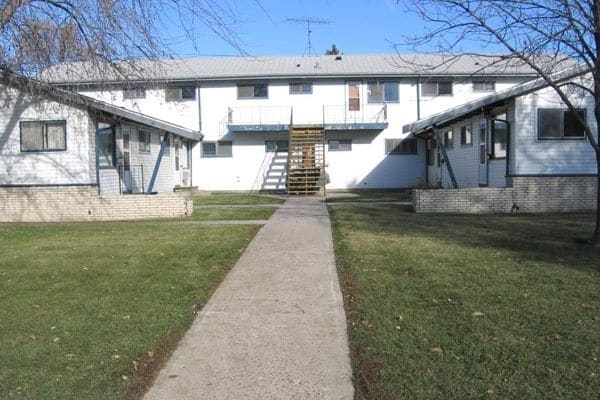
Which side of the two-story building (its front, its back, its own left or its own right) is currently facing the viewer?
front
